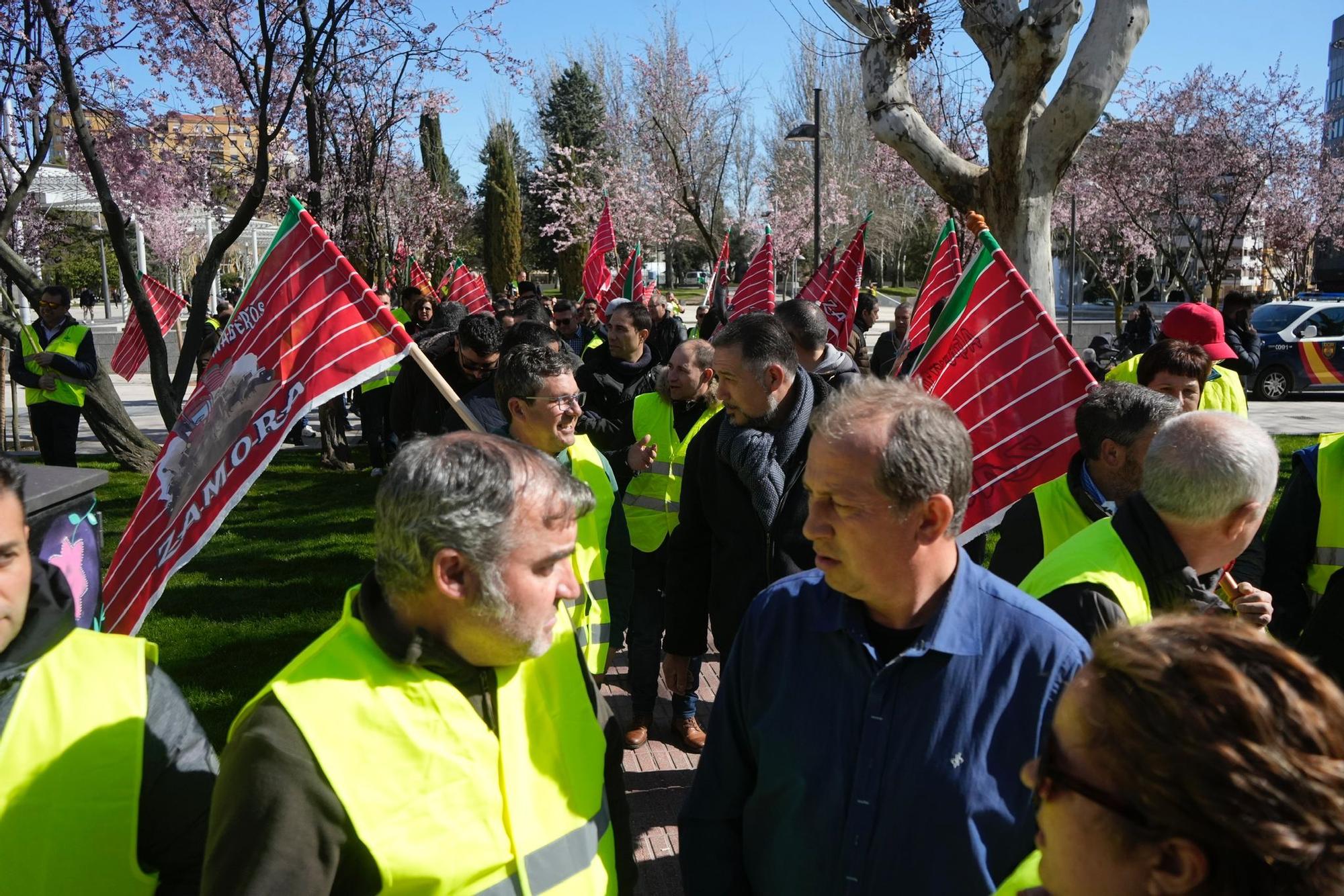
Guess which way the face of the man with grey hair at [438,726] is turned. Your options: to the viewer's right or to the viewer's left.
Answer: to the viewer's right

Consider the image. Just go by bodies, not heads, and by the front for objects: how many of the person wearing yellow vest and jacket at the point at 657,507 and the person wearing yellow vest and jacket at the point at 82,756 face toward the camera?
2

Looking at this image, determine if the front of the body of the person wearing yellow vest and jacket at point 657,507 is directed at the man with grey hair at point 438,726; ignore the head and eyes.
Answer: yes

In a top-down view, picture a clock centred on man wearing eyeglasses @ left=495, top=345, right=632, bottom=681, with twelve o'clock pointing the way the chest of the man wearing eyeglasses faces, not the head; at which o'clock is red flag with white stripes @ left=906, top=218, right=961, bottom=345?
The red flag with white stripes is roughly at 9 o'clock from the man wearing eyeglasses.

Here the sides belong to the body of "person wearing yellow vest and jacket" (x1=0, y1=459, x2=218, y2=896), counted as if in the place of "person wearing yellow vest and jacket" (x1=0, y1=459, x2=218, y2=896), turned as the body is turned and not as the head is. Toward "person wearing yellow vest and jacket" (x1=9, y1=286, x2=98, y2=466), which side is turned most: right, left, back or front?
back

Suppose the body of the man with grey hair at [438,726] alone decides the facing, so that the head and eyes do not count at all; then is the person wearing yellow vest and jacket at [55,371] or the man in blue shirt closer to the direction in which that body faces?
the man in blue shirt

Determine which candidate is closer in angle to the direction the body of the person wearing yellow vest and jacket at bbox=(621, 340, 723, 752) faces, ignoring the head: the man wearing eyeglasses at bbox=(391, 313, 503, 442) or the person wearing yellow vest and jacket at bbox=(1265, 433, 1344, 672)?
the person wearing yellow vest and jacket

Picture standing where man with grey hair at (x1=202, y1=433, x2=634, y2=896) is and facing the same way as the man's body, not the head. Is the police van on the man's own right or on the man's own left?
on the man's own left

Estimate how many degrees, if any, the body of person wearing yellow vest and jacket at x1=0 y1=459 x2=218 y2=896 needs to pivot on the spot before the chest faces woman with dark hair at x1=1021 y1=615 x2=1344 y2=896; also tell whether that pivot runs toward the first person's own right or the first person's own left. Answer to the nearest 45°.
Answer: approximately 45° to the first person's own left

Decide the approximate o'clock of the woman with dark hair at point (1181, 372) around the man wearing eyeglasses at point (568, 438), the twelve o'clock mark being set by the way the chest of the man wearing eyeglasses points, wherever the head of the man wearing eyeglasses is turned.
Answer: The woman with dark hair is roughly at 10 o'clock from the man wearing eyeglasses.

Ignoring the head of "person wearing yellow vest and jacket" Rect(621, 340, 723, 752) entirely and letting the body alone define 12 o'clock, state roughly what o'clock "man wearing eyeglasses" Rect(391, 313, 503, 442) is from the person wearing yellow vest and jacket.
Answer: The man wearing eyeglasses is roughly at 5 o'clock from the person wearing yellow vest and jacket.
